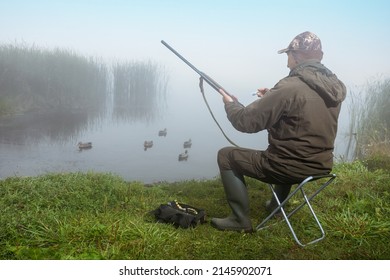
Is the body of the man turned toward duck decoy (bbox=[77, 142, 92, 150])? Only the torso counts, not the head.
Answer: yes

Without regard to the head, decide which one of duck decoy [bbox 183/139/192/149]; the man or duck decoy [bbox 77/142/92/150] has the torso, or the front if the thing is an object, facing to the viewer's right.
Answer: duck decoy [bbox 183/139/192/149]

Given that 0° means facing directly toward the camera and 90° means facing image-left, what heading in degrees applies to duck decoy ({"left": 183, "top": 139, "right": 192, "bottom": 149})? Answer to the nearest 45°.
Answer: approximately 270°

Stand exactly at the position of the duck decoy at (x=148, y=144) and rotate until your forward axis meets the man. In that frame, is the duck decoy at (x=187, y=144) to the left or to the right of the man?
left

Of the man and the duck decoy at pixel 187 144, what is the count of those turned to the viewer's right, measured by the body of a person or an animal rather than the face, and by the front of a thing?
1

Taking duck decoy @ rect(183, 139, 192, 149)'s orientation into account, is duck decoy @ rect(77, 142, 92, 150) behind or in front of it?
behind

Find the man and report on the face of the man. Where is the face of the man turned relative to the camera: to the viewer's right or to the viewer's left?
to the viewer's left

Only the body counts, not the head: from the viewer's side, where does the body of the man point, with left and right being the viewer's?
facing away from the viewer and to the left of the viewer

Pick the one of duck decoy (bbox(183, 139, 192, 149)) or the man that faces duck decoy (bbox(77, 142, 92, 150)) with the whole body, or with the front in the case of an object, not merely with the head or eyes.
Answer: the man
